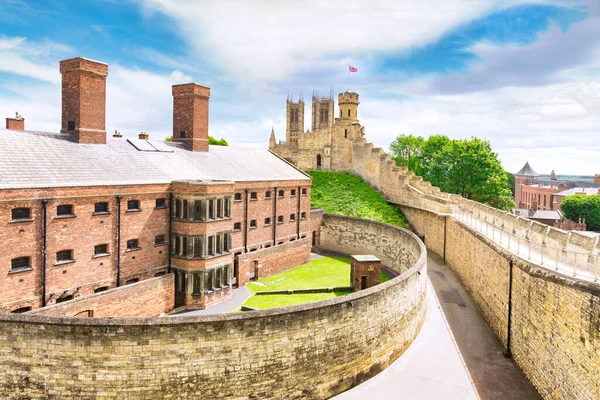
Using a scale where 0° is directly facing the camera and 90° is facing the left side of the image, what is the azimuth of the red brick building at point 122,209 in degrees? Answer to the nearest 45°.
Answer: approximately 315°

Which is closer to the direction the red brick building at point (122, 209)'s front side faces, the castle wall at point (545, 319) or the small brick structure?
the castle wall

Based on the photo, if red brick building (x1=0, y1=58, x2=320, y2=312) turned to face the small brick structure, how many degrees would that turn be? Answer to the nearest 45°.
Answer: approximately 45° to its left
